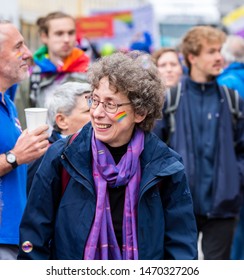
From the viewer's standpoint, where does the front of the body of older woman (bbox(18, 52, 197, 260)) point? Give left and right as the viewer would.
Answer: facing the viewer

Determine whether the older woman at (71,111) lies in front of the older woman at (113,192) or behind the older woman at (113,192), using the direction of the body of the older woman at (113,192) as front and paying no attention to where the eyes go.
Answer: behind

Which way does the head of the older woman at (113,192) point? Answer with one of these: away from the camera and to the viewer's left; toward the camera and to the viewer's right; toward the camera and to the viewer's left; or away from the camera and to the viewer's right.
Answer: toward the camera and to the viewer's left

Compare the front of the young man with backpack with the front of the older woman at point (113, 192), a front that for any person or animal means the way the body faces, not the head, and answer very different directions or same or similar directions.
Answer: same or similar directions

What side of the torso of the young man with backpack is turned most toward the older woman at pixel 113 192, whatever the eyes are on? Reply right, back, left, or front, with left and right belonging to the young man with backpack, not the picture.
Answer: front

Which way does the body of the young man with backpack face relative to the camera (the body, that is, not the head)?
toward the camera

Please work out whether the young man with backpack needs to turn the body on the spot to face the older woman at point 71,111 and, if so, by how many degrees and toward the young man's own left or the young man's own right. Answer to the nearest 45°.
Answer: approximately 45° to the young man's own right
